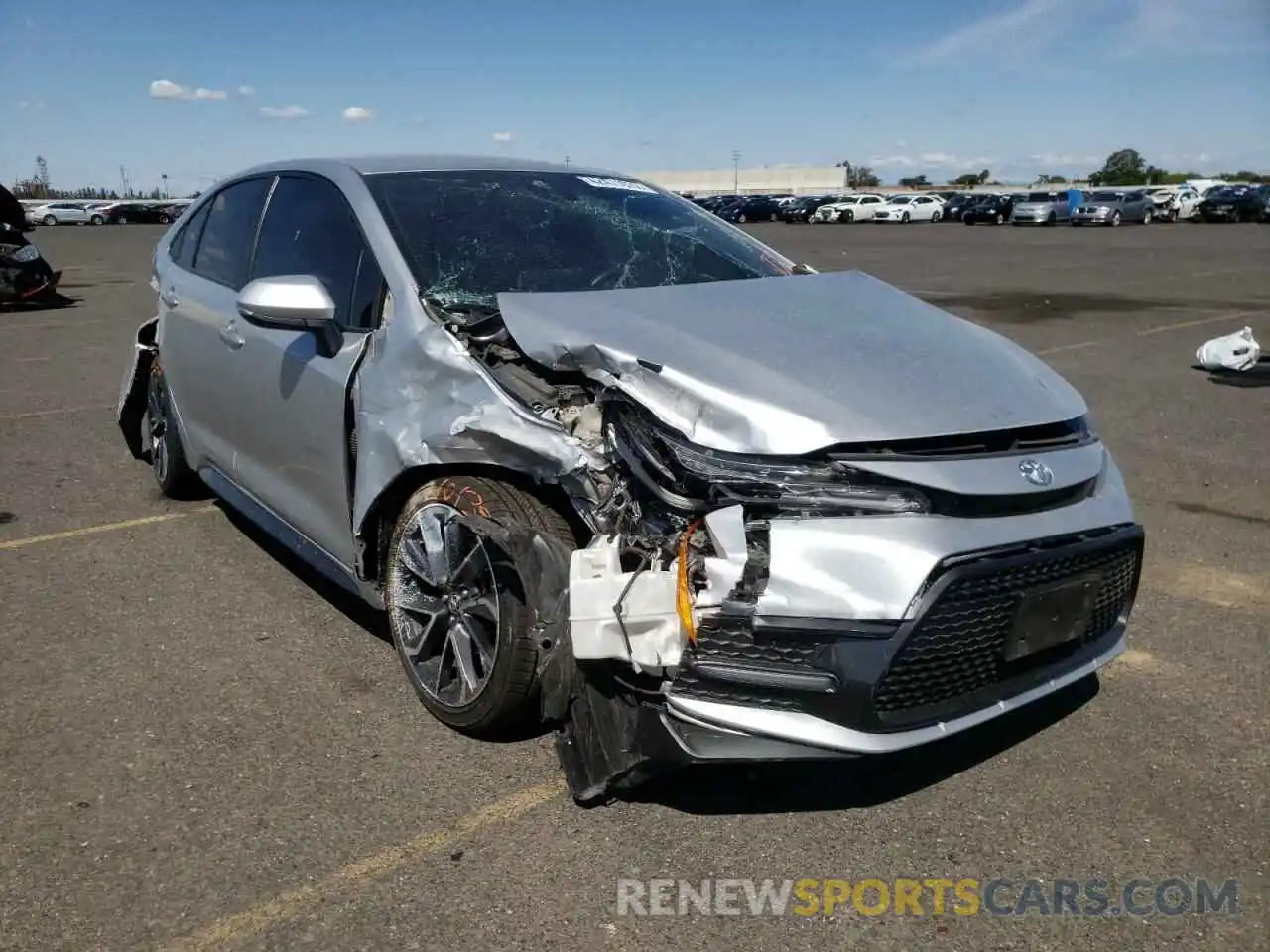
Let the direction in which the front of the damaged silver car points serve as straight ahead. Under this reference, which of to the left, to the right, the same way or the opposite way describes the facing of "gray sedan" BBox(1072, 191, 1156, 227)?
to the right

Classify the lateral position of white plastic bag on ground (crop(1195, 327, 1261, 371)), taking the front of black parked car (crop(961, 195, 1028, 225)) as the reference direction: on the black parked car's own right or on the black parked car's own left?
on the black parked car's own left

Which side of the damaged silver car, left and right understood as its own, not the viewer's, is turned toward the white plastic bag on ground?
left

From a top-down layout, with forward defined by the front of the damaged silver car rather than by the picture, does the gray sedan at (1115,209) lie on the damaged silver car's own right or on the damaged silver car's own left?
on the damaged silver car's own left

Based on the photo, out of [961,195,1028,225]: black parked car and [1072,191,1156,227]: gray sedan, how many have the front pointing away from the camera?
0

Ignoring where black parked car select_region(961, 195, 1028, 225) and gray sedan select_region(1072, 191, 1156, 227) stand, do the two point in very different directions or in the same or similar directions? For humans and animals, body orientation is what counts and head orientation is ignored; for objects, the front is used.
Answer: same or similar directions

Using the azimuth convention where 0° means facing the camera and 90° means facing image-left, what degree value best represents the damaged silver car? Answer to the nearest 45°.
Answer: approximately 315°

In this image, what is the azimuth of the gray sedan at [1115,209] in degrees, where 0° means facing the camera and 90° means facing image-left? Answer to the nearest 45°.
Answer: approximately 45°

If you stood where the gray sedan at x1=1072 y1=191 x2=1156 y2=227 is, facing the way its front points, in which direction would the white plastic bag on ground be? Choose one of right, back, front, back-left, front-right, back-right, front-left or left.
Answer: front-left

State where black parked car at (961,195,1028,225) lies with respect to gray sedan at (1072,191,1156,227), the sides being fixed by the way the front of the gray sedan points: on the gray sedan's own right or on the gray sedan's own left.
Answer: on the gray sedan's own right

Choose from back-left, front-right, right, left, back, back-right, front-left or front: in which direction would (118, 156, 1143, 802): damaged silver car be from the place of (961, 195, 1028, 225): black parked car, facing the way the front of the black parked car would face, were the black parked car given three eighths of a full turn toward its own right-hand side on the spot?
back
